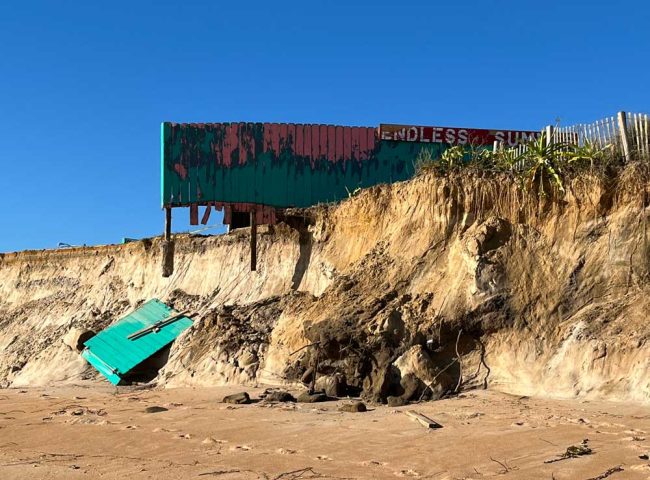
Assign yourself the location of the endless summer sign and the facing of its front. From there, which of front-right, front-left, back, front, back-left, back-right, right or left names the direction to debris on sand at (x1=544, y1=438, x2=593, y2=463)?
front

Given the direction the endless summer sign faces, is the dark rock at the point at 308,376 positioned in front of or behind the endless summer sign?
in front

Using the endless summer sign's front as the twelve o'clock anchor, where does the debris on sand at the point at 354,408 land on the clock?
The debris on sand is roughly at 12 o'clock from the endless summer sign.

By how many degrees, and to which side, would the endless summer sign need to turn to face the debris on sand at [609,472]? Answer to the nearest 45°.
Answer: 0° — it already faces it

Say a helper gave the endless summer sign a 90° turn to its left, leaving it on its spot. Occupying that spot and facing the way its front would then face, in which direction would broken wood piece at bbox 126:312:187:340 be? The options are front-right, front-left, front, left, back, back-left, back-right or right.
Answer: back-right

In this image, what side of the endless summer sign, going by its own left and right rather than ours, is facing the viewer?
front

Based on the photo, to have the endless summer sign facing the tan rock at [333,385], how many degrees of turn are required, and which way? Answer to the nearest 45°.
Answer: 0° — it already faces it

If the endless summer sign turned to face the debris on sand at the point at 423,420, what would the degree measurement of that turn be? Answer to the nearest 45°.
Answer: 0° — it already faces it

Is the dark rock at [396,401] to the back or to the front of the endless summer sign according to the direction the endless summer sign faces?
to the front

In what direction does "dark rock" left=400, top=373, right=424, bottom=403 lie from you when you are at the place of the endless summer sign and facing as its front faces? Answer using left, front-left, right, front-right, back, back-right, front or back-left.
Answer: front
